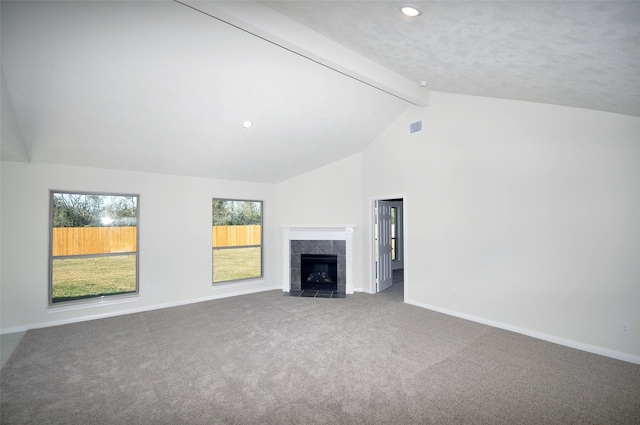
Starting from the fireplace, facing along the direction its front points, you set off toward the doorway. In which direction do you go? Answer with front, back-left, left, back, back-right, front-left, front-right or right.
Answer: left

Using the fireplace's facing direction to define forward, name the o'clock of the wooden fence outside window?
The wooden fence outside window is roughly at 4 o'clock from the fireplace.

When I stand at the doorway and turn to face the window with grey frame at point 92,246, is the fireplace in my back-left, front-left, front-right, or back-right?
front-right

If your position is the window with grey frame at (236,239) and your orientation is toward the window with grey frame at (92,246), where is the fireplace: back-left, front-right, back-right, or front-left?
back-left

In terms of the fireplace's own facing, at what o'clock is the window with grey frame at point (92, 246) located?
The window with grey frame is roughly at 2 o'clock from the fireplace.

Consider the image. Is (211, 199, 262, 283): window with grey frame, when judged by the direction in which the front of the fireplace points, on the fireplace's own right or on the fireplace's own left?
on the fireplace's own right

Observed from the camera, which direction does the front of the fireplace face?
facing the viewer

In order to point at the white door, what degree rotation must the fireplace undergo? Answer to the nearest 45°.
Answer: approximately 90° to its left

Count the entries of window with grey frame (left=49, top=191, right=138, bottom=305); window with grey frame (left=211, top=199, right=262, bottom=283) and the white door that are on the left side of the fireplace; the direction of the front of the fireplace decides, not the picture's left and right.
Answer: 1

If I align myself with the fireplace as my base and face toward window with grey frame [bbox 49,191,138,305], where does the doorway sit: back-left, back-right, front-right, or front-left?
back-left

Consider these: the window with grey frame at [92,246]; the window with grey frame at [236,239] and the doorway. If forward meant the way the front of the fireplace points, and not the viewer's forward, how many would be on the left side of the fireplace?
1

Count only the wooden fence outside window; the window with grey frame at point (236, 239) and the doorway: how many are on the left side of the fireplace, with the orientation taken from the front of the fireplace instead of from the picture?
1
